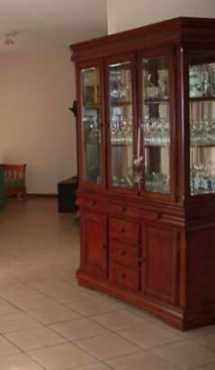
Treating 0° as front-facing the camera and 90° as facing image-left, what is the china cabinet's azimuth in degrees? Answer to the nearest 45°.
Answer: approximately 45°
